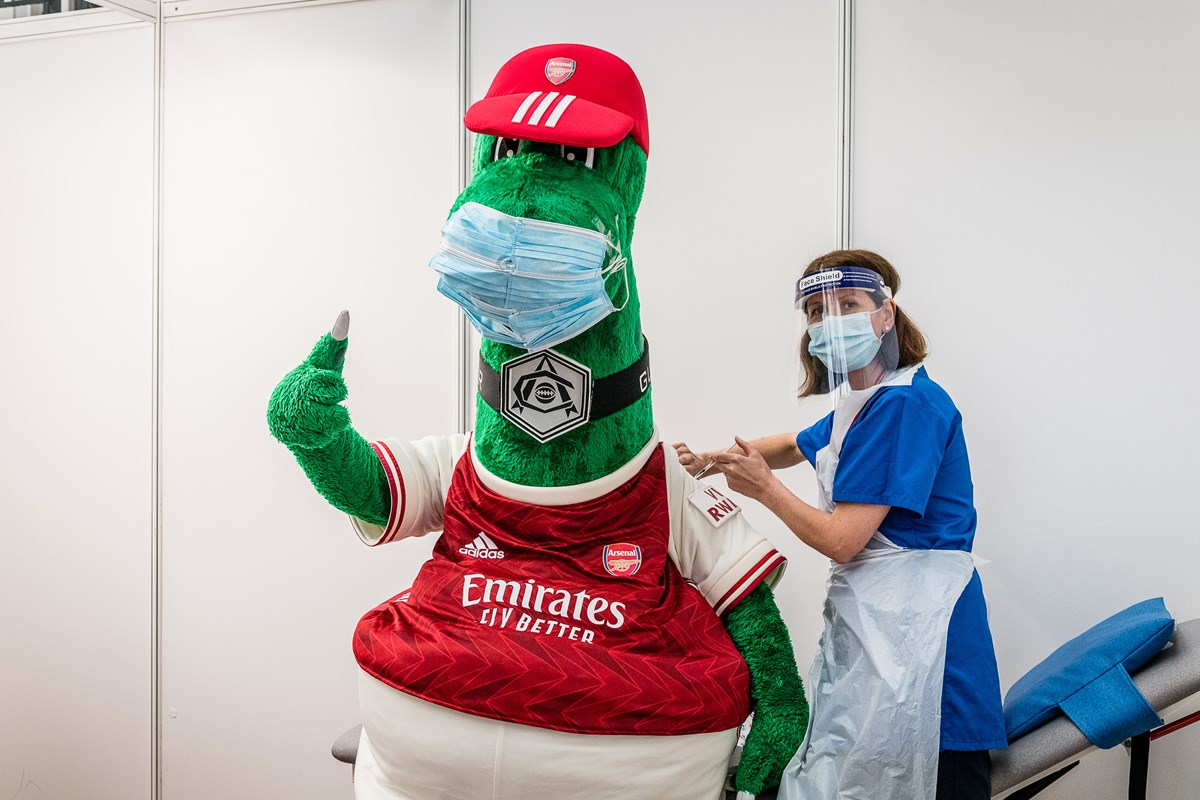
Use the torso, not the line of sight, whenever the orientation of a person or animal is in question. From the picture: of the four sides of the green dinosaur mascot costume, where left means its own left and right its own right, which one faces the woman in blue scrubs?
left

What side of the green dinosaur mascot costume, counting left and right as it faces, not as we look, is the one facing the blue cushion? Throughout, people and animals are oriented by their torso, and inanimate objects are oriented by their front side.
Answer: left

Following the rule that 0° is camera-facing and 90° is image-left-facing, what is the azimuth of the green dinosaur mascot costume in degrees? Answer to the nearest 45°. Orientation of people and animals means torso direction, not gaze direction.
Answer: approximately 0°
